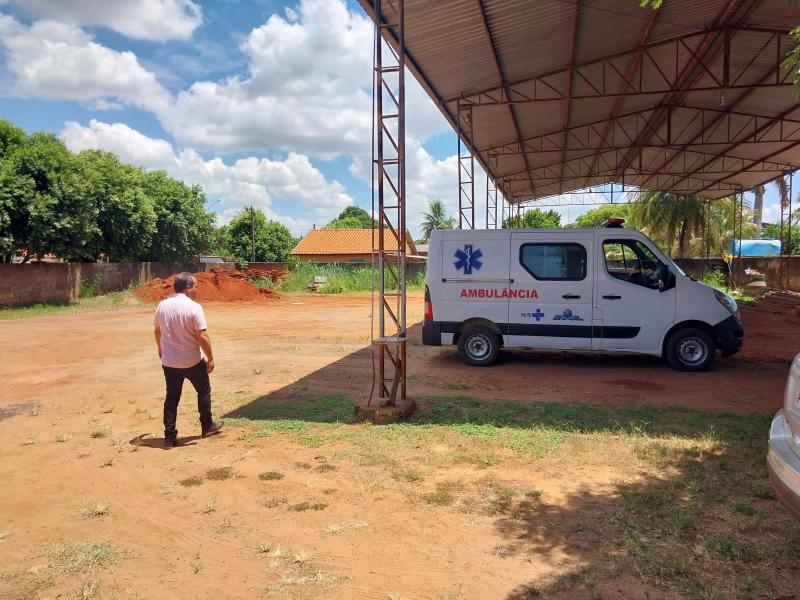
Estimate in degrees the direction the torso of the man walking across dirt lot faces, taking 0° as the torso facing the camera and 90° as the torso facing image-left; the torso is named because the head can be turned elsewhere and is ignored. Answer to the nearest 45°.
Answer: approximately 225°

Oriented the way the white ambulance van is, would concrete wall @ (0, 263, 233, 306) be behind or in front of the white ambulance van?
behind

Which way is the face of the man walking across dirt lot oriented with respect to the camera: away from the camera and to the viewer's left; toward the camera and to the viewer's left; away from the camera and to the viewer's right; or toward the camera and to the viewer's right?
away from the camera and to the viewer's right

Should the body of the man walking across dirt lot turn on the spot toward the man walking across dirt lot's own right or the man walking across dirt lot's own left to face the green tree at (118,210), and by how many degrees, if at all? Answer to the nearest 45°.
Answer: approximately 45° to the man walking across dirt lot's own left

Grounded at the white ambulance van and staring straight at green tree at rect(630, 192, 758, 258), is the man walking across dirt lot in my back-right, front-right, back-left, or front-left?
back-left

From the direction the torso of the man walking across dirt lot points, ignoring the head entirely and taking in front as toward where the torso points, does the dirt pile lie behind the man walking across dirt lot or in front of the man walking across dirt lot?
in front

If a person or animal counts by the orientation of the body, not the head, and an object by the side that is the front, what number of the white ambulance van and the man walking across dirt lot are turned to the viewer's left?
0

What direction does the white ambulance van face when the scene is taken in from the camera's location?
facing to the right of the viewer

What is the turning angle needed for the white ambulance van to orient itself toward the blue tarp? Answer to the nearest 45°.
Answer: approximately 90° to its left

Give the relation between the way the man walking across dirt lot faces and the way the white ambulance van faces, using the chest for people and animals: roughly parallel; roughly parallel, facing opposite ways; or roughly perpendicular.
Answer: roughly perpendicular
